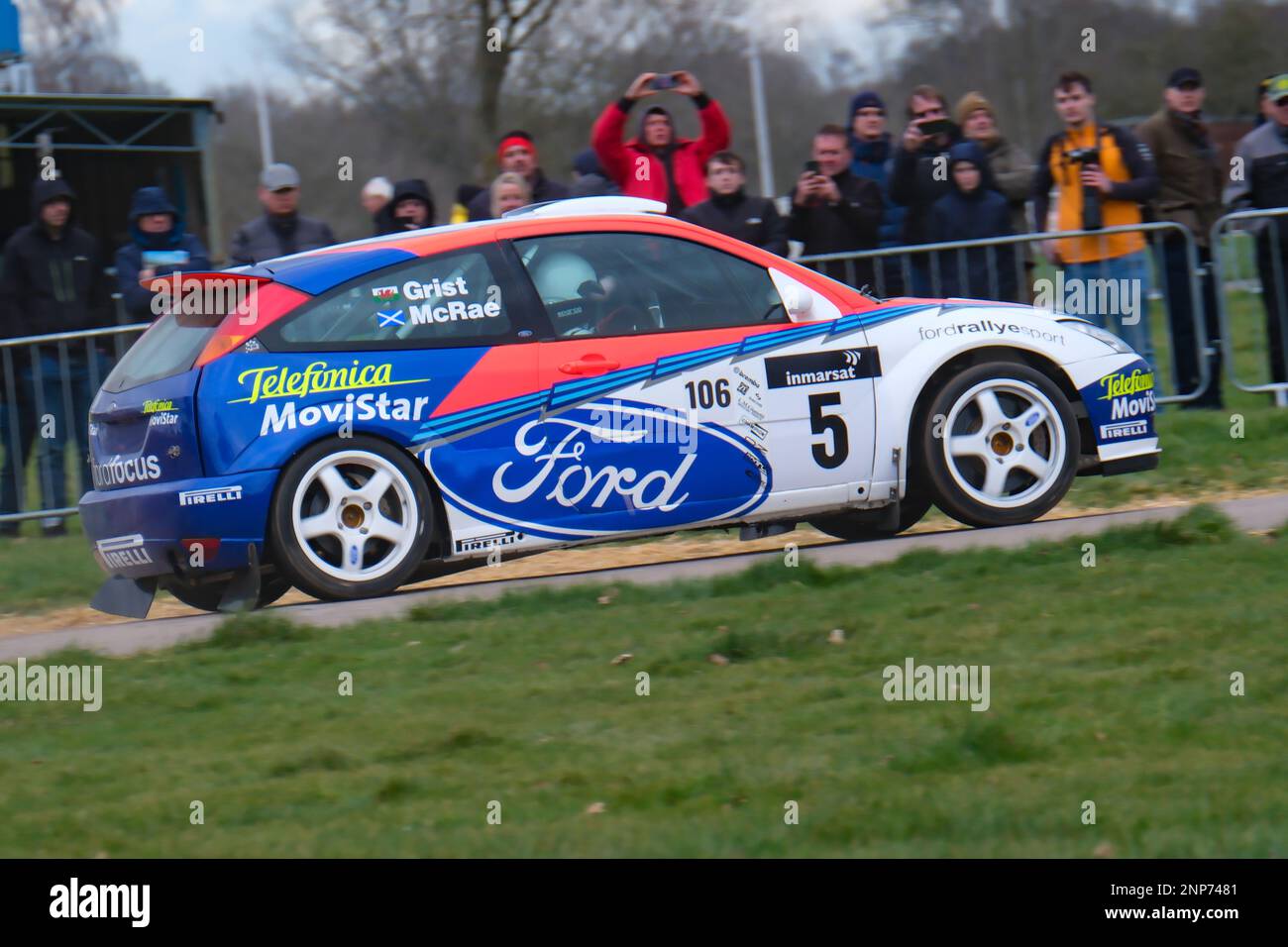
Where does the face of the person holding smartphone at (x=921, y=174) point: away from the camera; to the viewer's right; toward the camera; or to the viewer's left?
toward the camera

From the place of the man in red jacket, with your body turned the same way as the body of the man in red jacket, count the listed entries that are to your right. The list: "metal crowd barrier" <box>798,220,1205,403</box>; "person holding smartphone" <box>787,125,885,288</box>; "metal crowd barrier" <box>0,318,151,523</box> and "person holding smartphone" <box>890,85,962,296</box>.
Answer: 1

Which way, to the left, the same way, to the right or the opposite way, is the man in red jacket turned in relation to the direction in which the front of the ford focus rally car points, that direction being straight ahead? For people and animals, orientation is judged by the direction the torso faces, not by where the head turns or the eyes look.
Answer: to the right

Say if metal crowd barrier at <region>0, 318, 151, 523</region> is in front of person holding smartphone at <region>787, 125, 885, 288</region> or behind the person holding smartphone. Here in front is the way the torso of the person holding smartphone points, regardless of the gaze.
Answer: in front

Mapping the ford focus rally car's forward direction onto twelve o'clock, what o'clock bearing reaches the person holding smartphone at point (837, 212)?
The person holding smartphone is roughly at 10 o'clock from the ford focus rally car.

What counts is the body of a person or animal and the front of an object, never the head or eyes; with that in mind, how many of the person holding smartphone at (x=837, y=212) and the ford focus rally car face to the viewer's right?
1

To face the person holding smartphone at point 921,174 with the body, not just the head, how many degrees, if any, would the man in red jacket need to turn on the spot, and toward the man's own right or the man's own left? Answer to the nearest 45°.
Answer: approximately 90° to the man's own left

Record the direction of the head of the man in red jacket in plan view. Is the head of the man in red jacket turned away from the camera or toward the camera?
toward the camera

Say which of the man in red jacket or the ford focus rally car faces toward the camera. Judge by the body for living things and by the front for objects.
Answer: the man in red jacket

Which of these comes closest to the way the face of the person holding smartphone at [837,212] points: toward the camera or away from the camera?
toward the camera

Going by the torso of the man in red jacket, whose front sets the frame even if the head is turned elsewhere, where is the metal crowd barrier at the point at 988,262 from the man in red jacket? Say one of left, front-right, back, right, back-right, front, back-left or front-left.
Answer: left

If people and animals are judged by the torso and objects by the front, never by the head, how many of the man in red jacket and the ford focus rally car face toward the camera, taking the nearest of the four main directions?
1

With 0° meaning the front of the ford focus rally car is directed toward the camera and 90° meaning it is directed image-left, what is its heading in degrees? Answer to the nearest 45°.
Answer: approximately 270°

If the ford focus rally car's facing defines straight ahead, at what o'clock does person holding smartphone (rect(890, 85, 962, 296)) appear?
The person holding smartphone is roughly at 10 o'clock from the ford focus rally car.

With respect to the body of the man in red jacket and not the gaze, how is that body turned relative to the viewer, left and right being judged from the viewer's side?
facing the viewer
